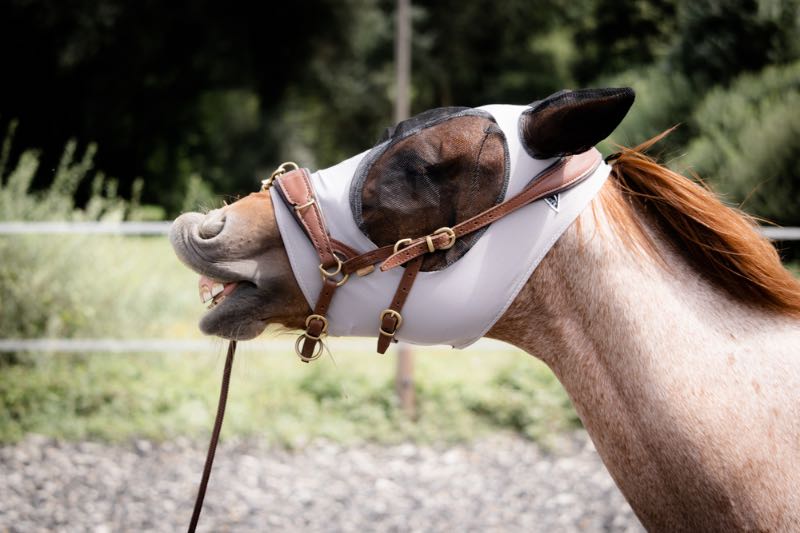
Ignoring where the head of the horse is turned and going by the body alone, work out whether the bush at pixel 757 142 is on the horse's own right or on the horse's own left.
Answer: on the horse's own right

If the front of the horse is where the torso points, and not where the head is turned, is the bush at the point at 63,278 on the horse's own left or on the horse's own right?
on the horse's own right

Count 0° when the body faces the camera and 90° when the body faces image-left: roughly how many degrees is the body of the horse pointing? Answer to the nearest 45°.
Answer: approximately 90°

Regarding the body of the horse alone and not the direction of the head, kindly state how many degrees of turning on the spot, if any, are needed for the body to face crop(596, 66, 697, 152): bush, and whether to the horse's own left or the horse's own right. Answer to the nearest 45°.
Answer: approximately 90° to the horse's own right
